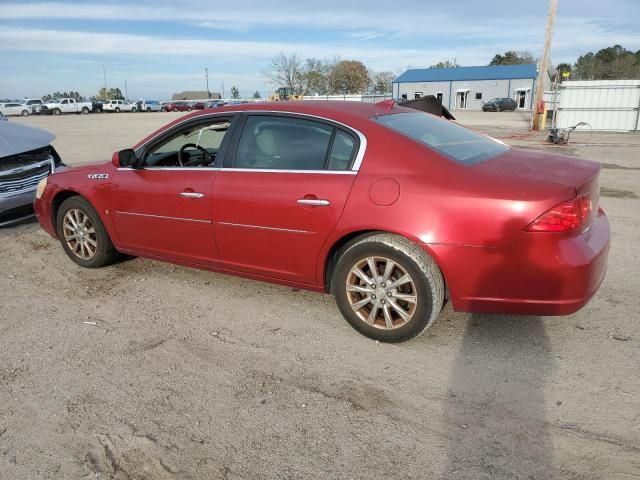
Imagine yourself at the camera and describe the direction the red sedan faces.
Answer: facing away from the viewer and to the left of the viewer

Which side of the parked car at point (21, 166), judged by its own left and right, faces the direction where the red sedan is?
front

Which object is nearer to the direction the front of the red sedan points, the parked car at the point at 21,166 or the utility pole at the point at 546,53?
the parked car

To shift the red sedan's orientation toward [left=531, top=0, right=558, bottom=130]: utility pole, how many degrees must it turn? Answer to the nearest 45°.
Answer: approximately 90° to its right

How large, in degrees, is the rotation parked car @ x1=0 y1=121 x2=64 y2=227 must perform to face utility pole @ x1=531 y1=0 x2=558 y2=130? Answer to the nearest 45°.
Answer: approximately 45° to its left

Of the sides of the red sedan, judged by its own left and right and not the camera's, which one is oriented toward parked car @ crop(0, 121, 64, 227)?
front

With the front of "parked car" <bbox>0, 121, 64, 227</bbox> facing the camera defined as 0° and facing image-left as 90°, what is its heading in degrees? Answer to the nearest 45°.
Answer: approximately 315°

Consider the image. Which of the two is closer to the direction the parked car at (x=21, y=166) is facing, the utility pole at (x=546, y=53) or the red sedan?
the red sedan
